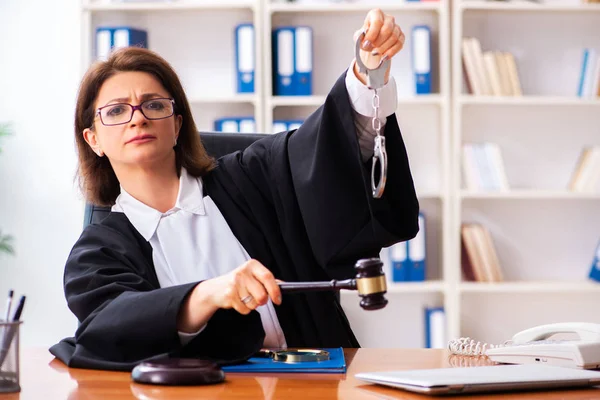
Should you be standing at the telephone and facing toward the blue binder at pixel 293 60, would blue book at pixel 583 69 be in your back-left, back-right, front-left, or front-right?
front-right

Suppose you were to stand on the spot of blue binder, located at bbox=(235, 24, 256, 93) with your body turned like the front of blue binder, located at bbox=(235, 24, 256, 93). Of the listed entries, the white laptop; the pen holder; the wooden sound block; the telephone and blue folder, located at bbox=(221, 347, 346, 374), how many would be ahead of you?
5

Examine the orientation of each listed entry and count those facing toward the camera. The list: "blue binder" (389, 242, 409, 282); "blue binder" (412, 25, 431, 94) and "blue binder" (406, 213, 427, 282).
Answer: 3

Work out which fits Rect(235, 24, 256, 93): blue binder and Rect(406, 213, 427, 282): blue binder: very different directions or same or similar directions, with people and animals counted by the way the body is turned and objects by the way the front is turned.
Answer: same or similar directions

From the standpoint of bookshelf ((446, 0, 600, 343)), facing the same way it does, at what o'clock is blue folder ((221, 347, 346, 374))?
The blue folder is roughly at 12 o'clock from the bookshelf.

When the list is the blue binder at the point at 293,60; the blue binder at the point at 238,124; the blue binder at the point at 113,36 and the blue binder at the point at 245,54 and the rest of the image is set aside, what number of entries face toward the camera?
4

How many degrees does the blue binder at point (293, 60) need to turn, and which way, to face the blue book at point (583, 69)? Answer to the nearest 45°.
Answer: approximately 90° to its left

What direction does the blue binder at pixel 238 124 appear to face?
toward the camera

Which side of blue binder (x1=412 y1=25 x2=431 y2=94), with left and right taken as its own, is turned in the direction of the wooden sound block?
front

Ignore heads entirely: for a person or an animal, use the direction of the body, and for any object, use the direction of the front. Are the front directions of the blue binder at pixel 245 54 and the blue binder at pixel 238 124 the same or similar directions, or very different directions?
same or similar directions

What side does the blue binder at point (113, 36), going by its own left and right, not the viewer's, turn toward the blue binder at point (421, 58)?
left
